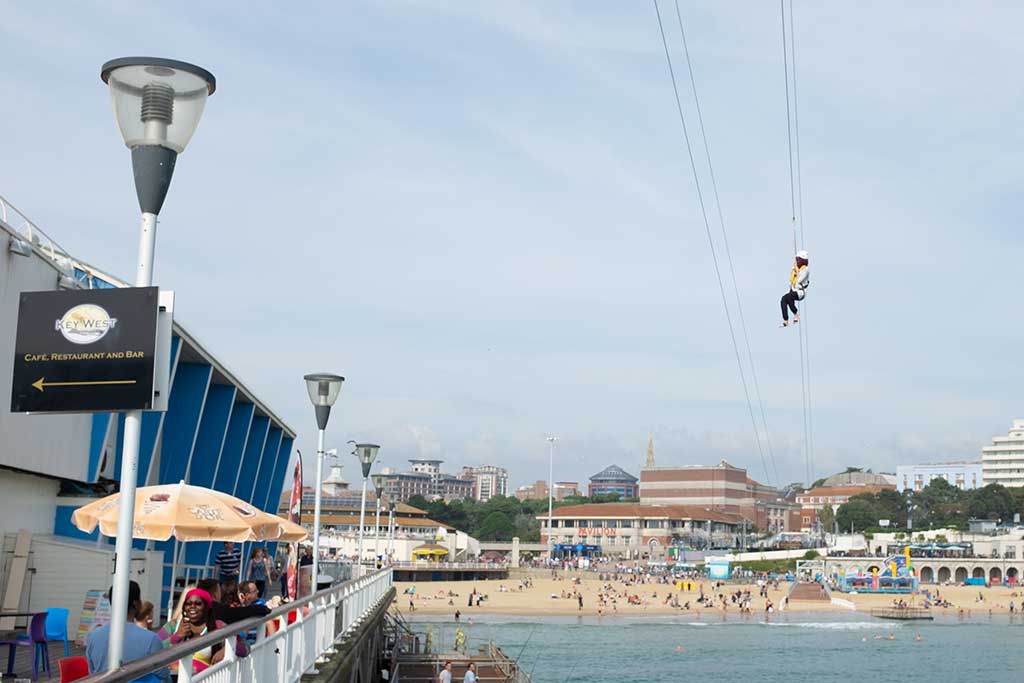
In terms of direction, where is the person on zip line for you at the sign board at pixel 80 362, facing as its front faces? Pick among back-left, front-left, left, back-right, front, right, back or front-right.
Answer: back-left

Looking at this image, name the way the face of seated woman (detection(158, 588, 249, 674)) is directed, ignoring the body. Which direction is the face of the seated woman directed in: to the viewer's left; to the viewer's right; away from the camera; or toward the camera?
toward the camera

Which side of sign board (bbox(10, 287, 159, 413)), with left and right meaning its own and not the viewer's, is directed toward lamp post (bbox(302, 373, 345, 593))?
back

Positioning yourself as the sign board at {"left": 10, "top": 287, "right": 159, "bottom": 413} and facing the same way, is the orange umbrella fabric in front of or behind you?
behind

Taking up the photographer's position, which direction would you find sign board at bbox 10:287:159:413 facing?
facing the viewer

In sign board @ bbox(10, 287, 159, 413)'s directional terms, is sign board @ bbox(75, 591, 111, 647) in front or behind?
behind

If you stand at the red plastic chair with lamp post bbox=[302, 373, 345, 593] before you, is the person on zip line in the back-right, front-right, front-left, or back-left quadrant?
front-right

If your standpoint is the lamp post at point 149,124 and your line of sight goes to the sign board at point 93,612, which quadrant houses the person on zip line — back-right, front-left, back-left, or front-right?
front-right

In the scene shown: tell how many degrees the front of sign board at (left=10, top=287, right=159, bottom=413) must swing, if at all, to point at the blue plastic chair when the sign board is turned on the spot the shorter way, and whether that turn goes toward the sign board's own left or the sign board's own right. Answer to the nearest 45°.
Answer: approximately 180°
